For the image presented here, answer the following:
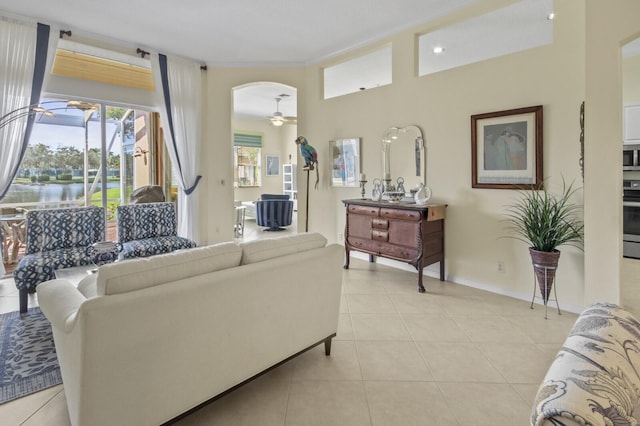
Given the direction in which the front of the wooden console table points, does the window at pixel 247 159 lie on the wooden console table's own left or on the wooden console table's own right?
on the wooden console table's own right

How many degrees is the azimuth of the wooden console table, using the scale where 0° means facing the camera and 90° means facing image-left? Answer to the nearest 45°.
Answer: approximately 45°

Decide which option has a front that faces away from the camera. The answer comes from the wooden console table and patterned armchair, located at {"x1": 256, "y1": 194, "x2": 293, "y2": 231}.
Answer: the patterned armchair

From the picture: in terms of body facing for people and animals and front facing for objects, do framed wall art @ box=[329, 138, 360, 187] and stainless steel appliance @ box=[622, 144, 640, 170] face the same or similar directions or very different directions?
same or similar directions

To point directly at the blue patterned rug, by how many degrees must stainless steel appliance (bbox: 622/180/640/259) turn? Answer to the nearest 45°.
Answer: approximately 45° to its right

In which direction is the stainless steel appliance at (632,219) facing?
toward the camera

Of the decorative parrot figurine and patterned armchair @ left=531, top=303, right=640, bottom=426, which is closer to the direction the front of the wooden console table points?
the patterned armchair

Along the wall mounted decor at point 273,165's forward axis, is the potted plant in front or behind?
in front

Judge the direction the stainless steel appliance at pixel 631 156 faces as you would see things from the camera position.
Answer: facing the viewer

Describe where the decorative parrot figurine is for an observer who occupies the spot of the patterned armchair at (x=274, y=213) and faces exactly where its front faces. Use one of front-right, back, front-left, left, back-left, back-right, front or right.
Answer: back
